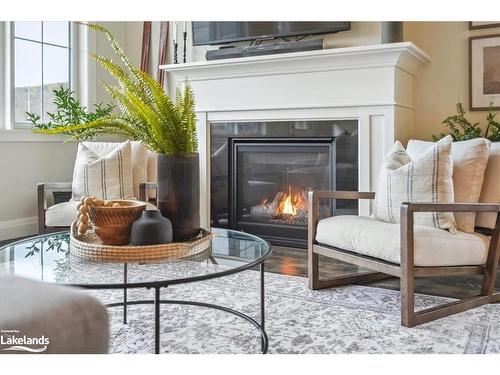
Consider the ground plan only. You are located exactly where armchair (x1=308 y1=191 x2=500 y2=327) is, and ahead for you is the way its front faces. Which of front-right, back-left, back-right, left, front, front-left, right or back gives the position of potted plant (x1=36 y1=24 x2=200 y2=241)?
front

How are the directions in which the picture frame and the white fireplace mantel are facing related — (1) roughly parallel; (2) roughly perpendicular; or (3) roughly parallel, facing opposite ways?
roughly parallel

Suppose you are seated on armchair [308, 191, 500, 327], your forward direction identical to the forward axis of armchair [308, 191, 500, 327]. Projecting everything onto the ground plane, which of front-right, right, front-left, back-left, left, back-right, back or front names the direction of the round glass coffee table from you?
front

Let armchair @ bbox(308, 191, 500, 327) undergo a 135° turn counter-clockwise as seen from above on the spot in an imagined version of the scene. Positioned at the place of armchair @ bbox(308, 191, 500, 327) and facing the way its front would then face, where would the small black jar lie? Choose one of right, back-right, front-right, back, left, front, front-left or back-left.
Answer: back-right

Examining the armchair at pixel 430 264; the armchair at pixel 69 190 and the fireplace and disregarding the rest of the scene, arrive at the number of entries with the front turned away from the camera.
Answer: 0

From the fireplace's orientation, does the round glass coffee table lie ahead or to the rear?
ahead

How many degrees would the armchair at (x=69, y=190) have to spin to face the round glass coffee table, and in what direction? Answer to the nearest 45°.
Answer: approximately 45° to its left

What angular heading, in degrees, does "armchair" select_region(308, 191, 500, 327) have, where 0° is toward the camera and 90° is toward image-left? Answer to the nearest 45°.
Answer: approximately 45°

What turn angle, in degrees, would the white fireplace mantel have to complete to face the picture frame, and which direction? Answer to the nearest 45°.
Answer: approximately 135° to its left

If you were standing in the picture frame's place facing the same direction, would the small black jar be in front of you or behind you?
in front
